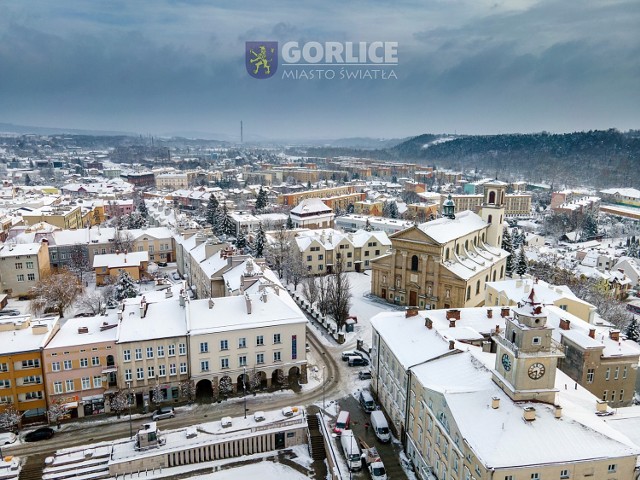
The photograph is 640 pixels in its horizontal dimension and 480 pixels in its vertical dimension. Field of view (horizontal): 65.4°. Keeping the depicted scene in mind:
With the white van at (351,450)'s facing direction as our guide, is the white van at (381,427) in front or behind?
behind

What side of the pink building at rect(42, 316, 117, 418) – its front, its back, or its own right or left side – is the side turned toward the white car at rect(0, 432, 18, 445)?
right

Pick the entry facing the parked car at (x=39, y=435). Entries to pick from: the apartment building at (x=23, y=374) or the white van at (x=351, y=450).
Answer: the apartment building

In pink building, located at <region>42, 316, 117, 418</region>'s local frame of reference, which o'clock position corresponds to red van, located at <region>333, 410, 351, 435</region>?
The red van is roughly at 10 o'clock from the pink building.

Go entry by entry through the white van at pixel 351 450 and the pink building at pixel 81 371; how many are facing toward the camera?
2

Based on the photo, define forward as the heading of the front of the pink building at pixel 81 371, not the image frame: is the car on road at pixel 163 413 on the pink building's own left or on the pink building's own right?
on the pink building's own left

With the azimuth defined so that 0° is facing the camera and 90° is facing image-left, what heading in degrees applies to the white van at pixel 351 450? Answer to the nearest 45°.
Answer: approximately 0°

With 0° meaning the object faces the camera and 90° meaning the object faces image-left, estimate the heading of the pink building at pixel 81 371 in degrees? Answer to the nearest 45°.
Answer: approximately 0°

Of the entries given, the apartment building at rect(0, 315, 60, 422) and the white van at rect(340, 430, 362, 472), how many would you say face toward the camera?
2
